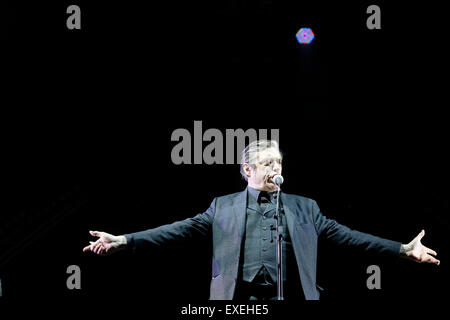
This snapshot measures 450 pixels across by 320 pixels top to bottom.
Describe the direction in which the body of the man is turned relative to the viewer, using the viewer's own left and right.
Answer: facing the viewer
